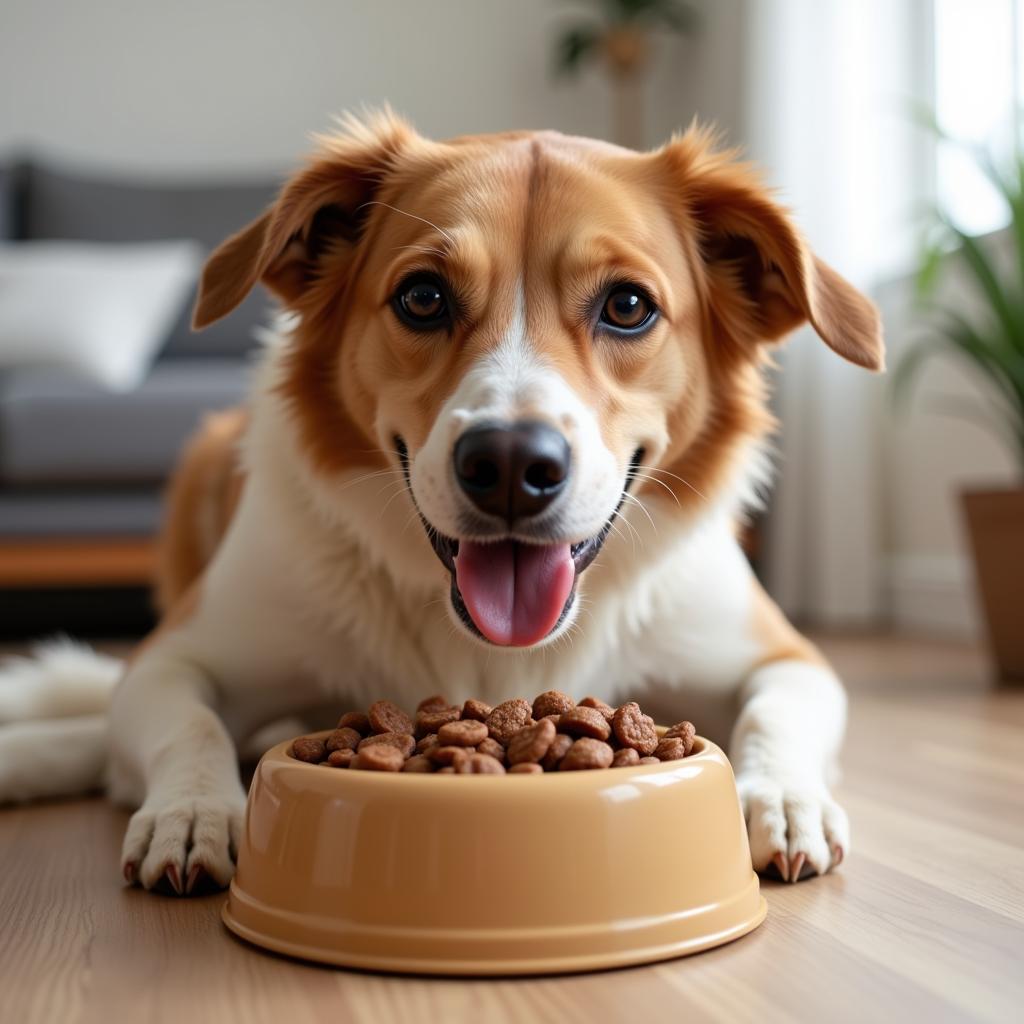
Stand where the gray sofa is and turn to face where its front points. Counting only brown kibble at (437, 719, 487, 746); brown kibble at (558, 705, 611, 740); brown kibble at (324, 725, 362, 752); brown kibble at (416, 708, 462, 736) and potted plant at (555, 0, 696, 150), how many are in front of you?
4

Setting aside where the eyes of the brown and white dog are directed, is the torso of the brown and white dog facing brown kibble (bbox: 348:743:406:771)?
yes

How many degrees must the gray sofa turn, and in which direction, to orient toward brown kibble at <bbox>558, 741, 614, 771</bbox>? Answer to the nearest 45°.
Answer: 0° — it already faces it

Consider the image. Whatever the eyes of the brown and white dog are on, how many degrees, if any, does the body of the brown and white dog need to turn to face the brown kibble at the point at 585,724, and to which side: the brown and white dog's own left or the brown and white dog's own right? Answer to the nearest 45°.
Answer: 0° — it already faces it

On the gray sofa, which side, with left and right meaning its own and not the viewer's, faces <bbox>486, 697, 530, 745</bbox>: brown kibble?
front

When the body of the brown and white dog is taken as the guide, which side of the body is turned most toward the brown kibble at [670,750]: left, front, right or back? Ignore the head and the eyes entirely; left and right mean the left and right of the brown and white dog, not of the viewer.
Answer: front

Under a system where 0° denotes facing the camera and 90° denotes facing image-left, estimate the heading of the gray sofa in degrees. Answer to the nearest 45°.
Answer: approximately 0°

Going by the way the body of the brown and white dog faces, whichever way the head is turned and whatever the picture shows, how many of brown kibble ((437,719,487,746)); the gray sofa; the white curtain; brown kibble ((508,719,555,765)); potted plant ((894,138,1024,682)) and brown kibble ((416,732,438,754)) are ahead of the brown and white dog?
3

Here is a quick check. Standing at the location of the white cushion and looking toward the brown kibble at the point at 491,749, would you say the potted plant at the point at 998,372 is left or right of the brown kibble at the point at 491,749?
left

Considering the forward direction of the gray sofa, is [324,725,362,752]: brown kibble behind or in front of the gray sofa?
in front

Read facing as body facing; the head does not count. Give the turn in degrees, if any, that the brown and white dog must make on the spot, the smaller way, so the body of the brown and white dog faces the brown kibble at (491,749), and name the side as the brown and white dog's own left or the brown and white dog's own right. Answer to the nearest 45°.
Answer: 0° — it already faces it

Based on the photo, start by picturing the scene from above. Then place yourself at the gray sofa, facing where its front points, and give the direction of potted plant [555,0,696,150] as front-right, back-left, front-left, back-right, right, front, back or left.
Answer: back-left

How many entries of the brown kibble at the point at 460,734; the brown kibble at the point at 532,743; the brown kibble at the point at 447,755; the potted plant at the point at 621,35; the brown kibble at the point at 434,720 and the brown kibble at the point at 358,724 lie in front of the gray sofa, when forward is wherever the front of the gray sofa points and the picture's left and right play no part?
5

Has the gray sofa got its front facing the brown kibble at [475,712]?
yes
